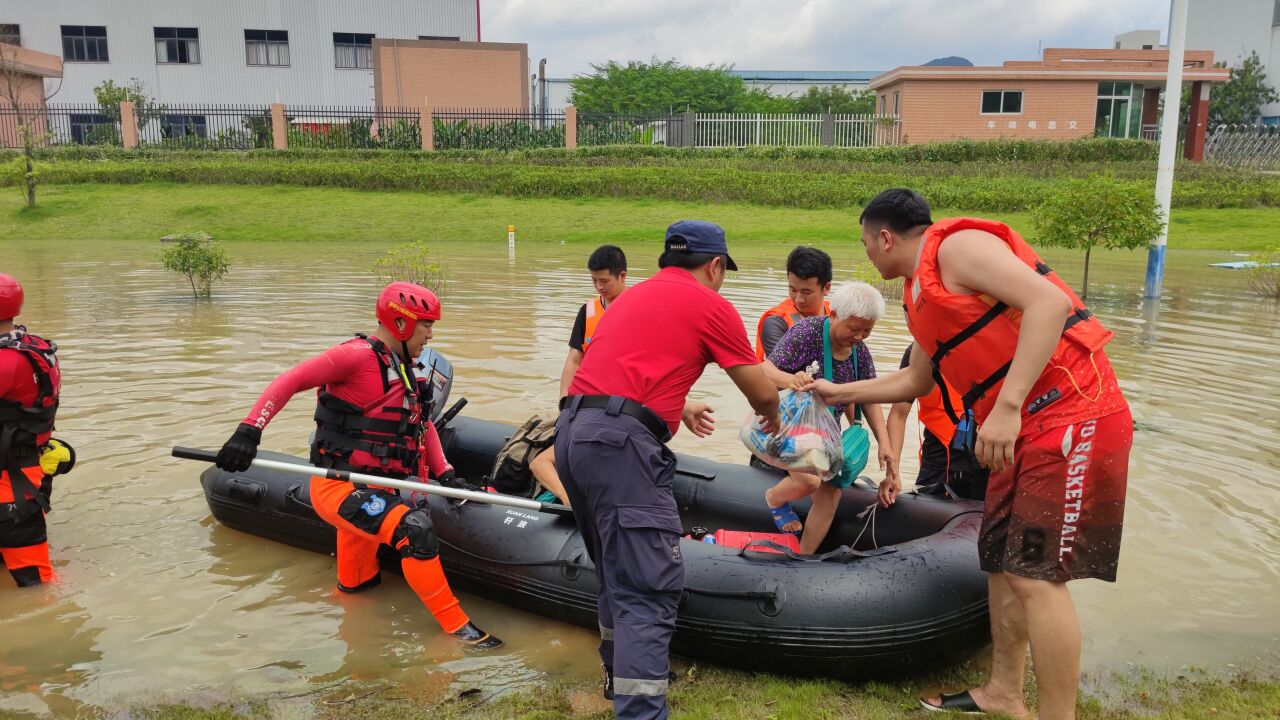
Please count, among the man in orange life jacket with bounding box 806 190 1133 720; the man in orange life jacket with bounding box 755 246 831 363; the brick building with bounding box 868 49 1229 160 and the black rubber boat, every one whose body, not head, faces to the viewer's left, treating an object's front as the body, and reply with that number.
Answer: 1

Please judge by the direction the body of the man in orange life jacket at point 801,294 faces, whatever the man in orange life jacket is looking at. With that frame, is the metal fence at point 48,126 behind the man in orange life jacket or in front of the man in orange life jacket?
behind

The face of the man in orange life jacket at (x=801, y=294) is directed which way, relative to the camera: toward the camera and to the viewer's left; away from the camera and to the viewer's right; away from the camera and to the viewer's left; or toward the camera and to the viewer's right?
toward the camera and to the viewer's left

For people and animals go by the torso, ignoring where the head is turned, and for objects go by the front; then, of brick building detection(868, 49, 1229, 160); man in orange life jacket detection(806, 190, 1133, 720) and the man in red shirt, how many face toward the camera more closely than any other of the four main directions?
1

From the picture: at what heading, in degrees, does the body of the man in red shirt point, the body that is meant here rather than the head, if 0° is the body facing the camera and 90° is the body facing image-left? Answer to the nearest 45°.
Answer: approximately 225°

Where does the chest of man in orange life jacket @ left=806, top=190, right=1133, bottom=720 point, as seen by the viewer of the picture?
to the viewer's left

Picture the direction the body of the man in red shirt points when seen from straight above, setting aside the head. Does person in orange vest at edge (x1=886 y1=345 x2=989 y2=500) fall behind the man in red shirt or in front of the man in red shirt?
in front

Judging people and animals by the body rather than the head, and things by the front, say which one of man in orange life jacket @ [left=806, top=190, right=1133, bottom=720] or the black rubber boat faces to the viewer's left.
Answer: the man in orange life jacket

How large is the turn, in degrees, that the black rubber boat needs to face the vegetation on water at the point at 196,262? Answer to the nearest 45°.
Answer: approximately 180°

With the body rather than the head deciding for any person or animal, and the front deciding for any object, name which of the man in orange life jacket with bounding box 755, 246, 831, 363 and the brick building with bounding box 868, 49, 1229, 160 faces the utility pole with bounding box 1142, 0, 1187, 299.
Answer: the brick building

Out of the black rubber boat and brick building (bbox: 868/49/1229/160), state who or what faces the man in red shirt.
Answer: the brick building

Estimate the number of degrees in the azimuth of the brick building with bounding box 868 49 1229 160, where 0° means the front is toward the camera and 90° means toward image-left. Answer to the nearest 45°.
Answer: approximately 0°

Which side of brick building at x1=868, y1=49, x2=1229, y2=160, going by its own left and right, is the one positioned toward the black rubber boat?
front

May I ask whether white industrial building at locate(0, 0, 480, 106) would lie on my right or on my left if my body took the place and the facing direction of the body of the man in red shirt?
on my left

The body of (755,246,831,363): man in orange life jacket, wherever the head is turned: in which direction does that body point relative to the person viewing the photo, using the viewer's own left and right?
facing the viewer and to the right of the viewer
